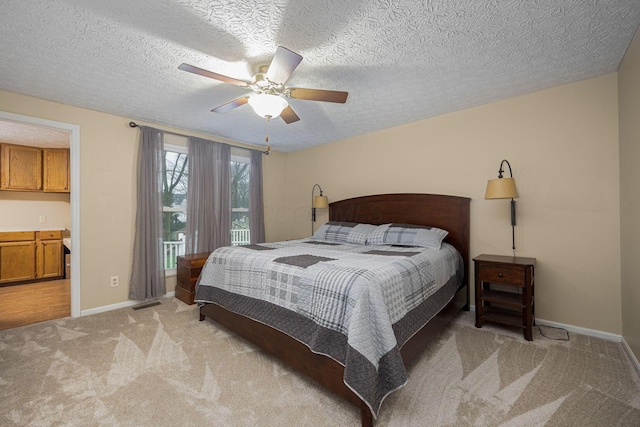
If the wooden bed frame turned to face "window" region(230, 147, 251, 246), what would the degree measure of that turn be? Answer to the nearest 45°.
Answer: approximately 90° to its right

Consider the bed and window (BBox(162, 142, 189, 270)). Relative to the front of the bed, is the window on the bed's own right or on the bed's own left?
on the bed's own right

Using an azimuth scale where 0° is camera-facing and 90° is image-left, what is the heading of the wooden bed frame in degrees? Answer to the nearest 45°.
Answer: approximately 45°

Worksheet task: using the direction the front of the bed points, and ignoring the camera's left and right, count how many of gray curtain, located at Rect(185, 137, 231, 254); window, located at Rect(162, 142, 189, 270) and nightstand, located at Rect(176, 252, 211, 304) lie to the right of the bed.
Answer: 3

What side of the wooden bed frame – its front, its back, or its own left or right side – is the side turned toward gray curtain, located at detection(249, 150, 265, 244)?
right

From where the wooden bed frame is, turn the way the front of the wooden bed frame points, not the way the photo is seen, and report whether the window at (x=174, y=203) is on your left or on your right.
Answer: on your right
